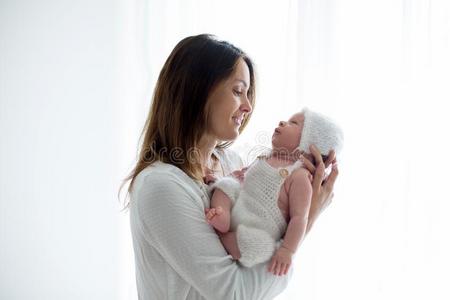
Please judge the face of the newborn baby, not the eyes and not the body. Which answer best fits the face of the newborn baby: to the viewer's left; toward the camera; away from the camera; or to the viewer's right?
to the viewer's left

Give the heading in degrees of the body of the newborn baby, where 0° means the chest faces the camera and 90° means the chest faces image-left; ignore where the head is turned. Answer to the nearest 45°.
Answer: approximately 45°

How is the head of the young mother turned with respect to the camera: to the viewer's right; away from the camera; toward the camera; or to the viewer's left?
to the viewer's right
